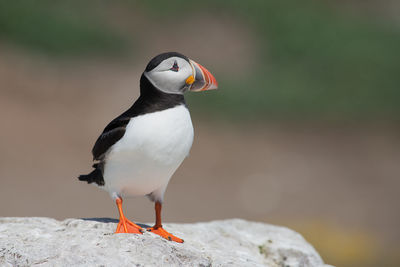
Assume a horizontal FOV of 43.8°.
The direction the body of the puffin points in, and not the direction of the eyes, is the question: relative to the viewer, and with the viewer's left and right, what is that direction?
facing the viewer and to the right of the viewer
